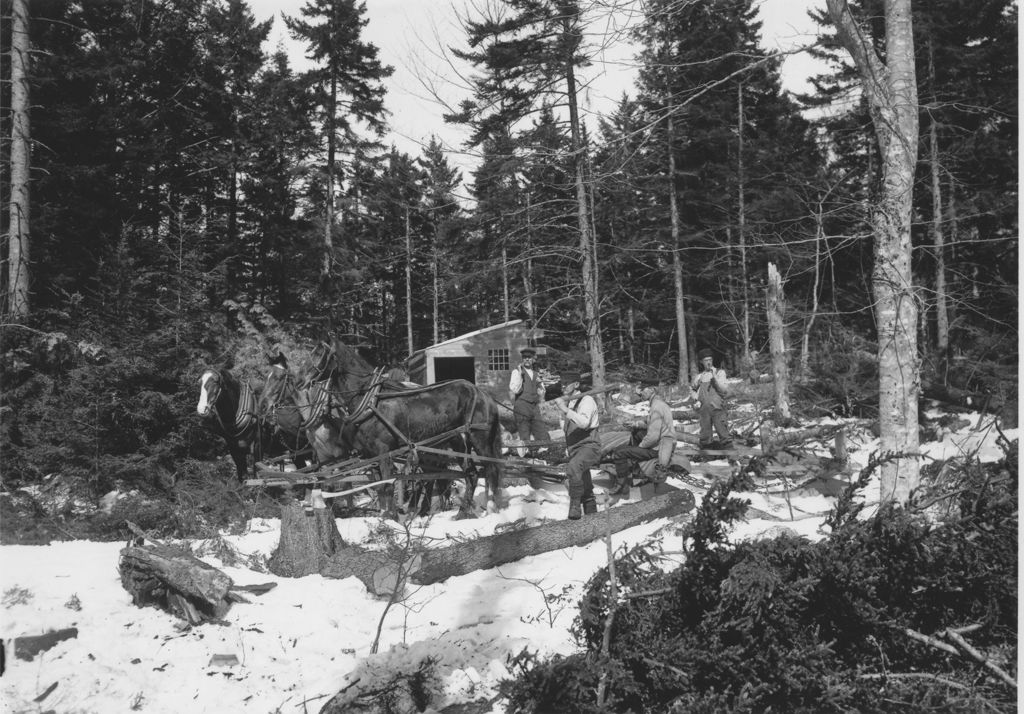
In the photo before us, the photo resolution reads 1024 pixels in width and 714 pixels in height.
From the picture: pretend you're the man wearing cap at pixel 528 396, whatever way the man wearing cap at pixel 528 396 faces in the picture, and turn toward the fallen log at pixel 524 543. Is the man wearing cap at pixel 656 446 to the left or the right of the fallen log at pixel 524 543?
left

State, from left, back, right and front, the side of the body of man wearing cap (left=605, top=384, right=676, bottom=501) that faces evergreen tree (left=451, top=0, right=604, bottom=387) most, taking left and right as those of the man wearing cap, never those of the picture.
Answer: right

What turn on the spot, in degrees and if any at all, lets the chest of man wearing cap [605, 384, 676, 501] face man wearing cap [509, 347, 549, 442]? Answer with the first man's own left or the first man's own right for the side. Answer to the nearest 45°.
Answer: approximately 45° to the first man's own right

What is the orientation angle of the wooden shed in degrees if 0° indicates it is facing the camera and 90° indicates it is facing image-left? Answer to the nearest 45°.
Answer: approximately 0°

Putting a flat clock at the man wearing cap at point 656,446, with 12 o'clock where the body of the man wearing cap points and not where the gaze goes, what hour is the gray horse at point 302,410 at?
The gray horse is roughly at 12 o'clock from the man wearing cap.

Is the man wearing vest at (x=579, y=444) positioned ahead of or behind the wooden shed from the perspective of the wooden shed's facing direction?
ahead

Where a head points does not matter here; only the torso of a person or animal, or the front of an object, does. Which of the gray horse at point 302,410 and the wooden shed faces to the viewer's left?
the gray horse

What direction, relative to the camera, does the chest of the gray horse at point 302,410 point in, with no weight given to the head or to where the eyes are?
to the viewer's left

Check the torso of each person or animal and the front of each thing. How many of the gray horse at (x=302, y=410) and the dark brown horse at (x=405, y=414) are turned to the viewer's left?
2

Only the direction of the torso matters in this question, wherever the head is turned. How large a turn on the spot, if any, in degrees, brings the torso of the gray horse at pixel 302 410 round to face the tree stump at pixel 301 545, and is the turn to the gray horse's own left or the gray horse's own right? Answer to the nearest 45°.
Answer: approximately 90° to the gray horse's own left

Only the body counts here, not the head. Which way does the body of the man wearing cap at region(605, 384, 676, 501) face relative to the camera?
to the viewer's left

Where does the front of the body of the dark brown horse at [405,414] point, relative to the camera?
to the viewer's left

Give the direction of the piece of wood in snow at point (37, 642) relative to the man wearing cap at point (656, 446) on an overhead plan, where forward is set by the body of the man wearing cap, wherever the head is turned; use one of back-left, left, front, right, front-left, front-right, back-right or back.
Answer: front-left
